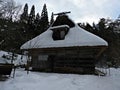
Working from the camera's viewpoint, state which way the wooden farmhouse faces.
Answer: facing the viewer
